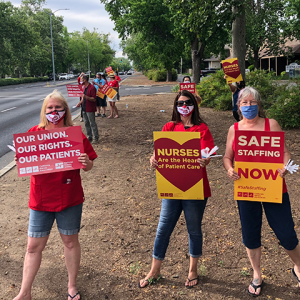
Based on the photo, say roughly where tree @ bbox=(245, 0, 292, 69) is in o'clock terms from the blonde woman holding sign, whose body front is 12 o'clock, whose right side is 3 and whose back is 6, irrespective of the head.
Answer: The tree is roughly at 7 o'clock from the blonde woman holding sign.

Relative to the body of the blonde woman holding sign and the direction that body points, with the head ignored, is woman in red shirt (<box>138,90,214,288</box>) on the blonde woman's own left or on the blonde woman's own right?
on the blonde woman's own left

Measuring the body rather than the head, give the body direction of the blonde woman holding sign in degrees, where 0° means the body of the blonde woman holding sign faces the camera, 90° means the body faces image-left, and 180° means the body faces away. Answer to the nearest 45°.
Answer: approximately 0°

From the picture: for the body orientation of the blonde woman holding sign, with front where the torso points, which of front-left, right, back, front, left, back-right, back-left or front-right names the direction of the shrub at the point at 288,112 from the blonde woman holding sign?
back-left

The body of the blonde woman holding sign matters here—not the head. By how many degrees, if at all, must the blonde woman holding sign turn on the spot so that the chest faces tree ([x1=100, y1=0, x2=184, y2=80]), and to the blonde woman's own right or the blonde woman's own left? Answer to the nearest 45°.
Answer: approximately 180°

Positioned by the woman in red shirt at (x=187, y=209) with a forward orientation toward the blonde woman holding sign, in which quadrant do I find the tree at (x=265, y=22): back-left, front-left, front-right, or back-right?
back-right
